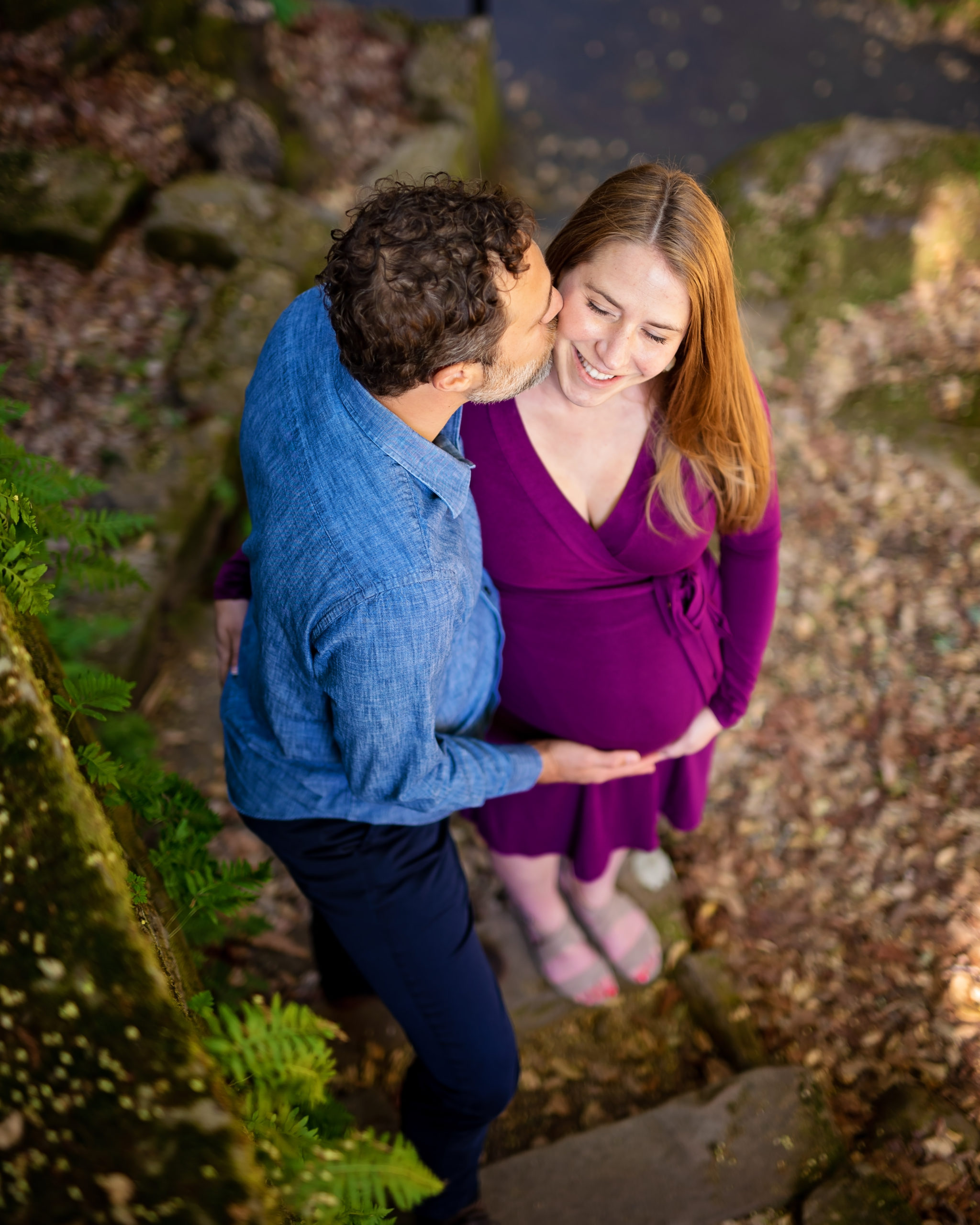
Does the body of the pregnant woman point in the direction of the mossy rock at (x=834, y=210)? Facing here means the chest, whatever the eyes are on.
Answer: no

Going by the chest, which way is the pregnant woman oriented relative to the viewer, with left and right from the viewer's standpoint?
facing the viewer

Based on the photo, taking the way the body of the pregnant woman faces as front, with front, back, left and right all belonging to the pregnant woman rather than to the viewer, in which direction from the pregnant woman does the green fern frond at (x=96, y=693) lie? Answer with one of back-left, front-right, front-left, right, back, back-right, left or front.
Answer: front-right

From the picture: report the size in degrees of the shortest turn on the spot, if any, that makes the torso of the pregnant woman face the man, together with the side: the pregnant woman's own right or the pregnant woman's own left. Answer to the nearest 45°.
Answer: approximately 45° to the pregnant woman's own right

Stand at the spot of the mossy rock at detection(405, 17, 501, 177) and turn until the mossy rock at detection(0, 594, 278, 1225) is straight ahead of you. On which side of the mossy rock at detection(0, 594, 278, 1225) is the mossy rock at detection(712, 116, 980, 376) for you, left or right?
left

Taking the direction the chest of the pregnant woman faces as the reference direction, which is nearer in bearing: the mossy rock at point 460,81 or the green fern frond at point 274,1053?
the green fern frond

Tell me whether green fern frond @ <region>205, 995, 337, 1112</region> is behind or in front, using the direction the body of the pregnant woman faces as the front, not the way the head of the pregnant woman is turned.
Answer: in front

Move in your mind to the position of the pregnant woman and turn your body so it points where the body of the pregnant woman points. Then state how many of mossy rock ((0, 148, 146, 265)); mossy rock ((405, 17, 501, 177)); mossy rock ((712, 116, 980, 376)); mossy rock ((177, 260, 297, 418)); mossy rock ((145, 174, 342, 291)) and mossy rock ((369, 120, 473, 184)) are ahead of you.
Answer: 0

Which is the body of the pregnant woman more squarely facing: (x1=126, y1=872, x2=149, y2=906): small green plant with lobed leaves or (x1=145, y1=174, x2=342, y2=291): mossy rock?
the small green plant with lobed leaves

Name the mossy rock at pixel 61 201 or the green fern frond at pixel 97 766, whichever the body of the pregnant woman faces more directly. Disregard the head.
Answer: the green fern frond
